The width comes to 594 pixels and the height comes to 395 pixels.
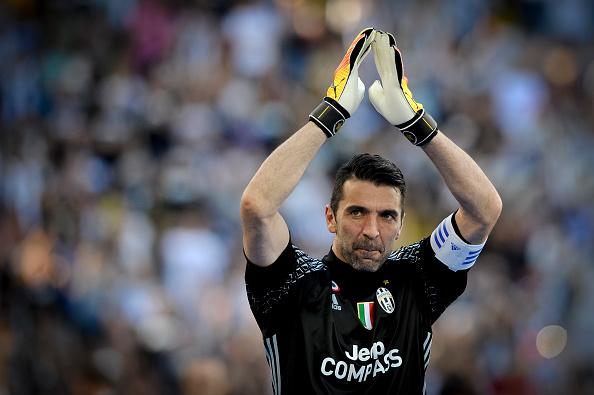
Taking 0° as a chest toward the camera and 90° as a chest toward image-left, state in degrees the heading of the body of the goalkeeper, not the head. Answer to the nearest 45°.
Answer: approximately 0°
